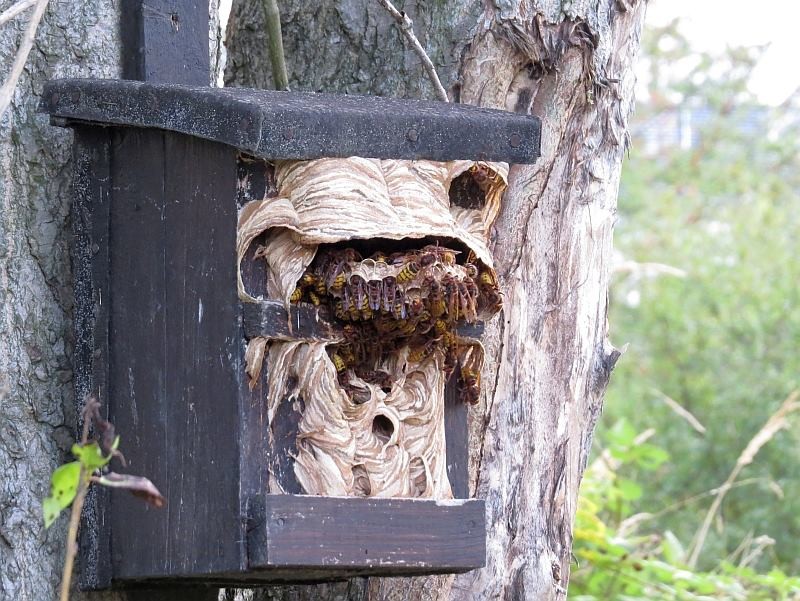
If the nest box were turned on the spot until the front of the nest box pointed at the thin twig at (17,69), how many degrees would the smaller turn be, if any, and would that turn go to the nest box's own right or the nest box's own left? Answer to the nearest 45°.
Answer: approximately 90° to the nest box's own right

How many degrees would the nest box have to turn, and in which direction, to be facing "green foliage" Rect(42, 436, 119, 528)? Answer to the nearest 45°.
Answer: approximately 45° to its right

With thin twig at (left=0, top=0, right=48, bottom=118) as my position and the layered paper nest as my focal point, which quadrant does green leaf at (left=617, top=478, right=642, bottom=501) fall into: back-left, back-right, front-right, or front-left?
front-left

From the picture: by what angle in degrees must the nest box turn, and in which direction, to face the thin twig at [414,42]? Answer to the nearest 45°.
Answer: approximately 90° to its left

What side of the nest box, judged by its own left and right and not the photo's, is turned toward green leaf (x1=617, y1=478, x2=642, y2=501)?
left

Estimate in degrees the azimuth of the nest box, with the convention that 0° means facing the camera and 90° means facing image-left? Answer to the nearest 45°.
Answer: approximately 315°

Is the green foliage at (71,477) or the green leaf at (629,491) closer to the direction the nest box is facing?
the green foliage
